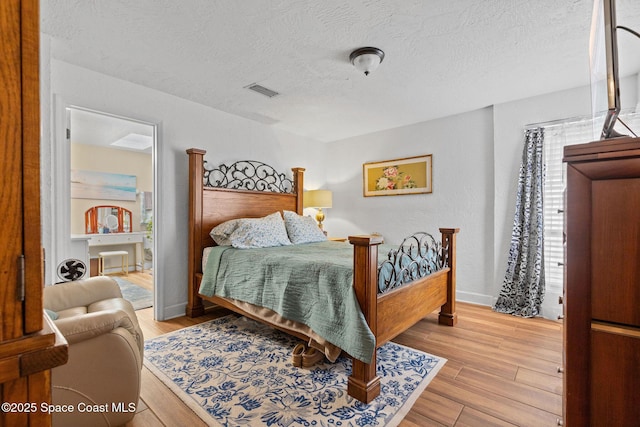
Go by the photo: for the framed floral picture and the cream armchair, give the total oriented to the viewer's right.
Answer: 1

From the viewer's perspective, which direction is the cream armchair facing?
to the viewer's right

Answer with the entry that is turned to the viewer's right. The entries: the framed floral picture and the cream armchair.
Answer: the cream armchair

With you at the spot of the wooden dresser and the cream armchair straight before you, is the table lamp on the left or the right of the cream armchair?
right

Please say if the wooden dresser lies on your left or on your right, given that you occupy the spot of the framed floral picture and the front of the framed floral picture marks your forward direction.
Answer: on your left

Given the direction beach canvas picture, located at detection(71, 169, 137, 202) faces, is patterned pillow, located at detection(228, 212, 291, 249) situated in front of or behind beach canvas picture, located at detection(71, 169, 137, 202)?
in front

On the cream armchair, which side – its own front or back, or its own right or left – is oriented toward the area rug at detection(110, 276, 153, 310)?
left

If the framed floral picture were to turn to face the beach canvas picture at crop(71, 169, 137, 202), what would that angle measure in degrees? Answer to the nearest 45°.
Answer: approximately 45° to its right

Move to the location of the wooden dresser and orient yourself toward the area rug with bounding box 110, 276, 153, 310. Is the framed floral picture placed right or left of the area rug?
right

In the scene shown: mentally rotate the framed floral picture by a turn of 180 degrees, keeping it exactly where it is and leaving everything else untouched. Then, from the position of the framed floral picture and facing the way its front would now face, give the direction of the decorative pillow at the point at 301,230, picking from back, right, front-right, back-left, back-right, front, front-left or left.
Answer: back

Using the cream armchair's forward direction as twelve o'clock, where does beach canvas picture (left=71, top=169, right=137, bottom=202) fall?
The beach canvas picture is roughly at 9 o'clock from the cream armchair.

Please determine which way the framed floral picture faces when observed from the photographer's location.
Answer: facing the viewer and to the left of the viewer

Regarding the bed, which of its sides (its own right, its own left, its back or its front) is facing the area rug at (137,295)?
back

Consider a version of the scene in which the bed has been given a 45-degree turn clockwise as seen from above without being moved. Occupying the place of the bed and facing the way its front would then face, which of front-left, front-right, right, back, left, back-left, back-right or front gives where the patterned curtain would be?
left

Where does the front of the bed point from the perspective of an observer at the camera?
facing the viewer and to the right of the viewer

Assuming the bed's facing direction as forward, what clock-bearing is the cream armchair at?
The cream armchair is roughly at 3 o'clock from the bed.
